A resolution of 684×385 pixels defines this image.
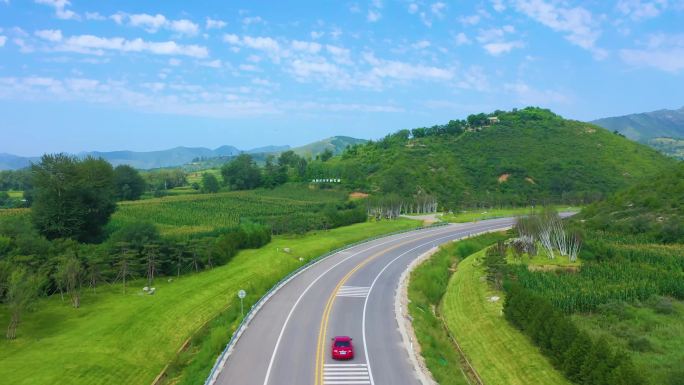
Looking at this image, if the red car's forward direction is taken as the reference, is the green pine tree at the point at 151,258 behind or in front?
in front

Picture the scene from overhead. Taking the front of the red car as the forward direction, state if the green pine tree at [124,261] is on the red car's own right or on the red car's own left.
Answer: on the red car's own left

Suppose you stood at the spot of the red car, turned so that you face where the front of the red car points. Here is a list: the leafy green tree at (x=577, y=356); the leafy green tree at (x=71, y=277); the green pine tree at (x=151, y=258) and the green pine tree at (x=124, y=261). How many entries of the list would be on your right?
1

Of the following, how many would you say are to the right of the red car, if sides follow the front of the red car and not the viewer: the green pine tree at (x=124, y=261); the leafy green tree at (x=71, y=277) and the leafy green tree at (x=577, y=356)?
1

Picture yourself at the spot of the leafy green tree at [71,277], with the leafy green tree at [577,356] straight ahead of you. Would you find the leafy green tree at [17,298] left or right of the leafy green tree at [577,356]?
right

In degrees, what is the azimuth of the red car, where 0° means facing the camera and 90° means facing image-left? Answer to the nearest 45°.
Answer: approximately 180°

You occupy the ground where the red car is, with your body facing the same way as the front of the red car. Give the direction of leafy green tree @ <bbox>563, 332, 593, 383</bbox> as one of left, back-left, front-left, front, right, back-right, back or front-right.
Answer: right

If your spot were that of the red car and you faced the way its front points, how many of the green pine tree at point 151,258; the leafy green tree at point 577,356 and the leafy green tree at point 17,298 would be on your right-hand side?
1

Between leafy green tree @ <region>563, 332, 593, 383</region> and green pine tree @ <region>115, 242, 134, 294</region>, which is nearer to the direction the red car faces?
the green pine tree

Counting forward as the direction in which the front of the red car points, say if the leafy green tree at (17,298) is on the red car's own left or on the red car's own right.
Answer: on the red car's own left

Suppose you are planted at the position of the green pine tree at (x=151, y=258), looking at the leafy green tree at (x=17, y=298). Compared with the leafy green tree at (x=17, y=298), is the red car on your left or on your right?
left

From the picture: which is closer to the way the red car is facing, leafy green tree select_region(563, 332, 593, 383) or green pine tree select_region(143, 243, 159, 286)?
the green pine tree
